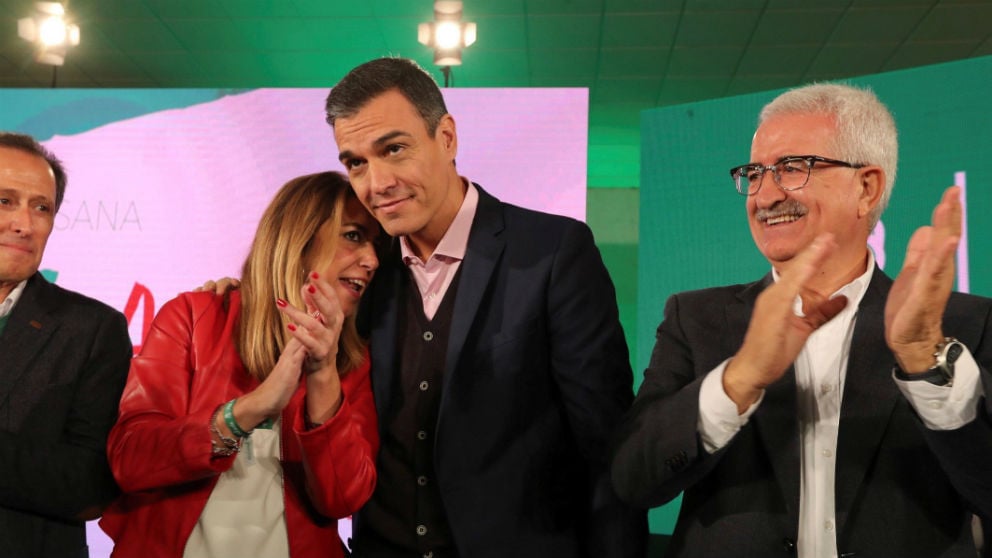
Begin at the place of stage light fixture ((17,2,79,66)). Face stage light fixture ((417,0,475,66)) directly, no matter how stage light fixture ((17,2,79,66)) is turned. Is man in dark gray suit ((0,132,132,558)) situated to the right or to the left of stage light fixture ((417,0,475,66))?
right

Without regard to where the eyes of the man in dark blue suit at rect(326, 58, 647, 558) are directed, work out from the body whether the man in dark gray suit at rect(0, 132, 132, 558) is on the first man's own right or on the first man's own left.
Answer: on the first man's own right

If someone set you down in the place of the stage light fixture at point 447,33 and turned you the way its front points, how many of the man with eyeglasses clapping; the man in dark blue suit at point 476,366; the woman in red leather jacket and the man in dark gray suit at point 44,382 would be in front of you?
4

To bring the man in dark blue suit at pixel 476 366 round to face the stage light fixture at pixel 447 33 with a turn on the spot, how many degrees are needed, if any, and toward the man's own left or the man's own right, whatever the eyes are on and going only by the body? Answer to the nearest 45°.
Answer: approximately 135° to the man's own right

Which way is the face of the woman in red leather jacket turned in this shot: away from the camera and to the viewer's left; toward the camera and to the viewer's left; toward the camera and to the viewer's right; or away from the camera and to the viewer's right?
toward the camera and to the viewer's right

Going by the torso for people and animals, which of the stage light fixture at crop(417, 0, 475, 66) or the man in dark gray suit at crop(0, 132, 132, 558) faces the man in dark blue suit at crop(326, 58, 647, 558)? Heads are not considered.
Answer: the stage light fixture

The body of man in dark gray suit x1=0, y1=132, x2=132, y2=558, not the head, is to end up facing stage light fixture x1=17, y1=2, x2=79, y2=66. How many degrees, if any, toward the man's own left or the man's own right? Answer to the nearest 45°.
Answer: approximately 135° to the man's own right

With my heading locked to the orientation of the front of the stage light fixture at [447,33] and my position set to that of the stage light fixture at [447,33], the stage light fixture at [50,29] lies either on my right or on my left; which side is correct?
on my right

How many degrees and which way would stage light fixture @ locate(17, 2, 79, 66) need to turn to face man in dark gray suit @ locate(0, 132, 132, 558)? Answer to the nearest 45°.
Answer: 0° — it already faces them

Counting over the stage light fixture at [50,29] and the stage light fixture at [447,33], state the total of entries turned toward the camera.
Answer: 2

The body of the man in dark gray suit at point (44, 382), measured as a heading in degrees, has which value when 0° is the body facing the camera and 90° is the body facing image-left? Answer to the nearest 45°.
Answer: approximately 45°

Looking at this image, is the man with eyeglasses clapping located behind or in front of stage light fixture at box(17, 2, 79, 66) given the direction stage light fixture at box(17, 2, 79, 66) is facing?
in front

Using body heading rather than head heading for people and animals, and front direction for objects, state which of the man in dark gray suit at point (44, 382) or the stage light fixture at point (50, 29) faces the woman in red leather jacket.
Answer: the stage light fixture

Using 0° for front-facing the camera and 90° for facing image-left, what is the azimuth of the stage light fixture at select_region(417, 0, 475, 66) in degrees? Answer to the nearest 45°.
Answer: approximately 0°
